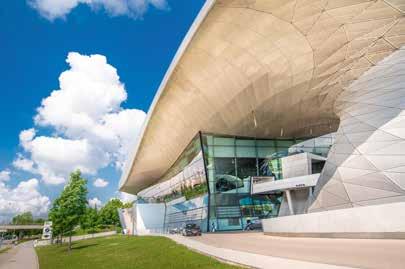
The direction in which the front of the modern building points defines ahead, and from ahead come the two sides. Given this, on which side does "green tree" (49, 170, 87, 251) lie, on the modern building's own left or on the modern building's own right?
on the modern building's own right

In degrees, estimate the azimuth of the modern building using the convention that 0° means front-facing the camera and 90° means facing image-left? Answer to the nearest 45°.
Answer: approximately 45°

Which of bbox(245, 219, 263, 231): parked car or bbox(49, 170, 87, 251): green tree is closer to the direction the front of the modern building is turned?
the green tree
